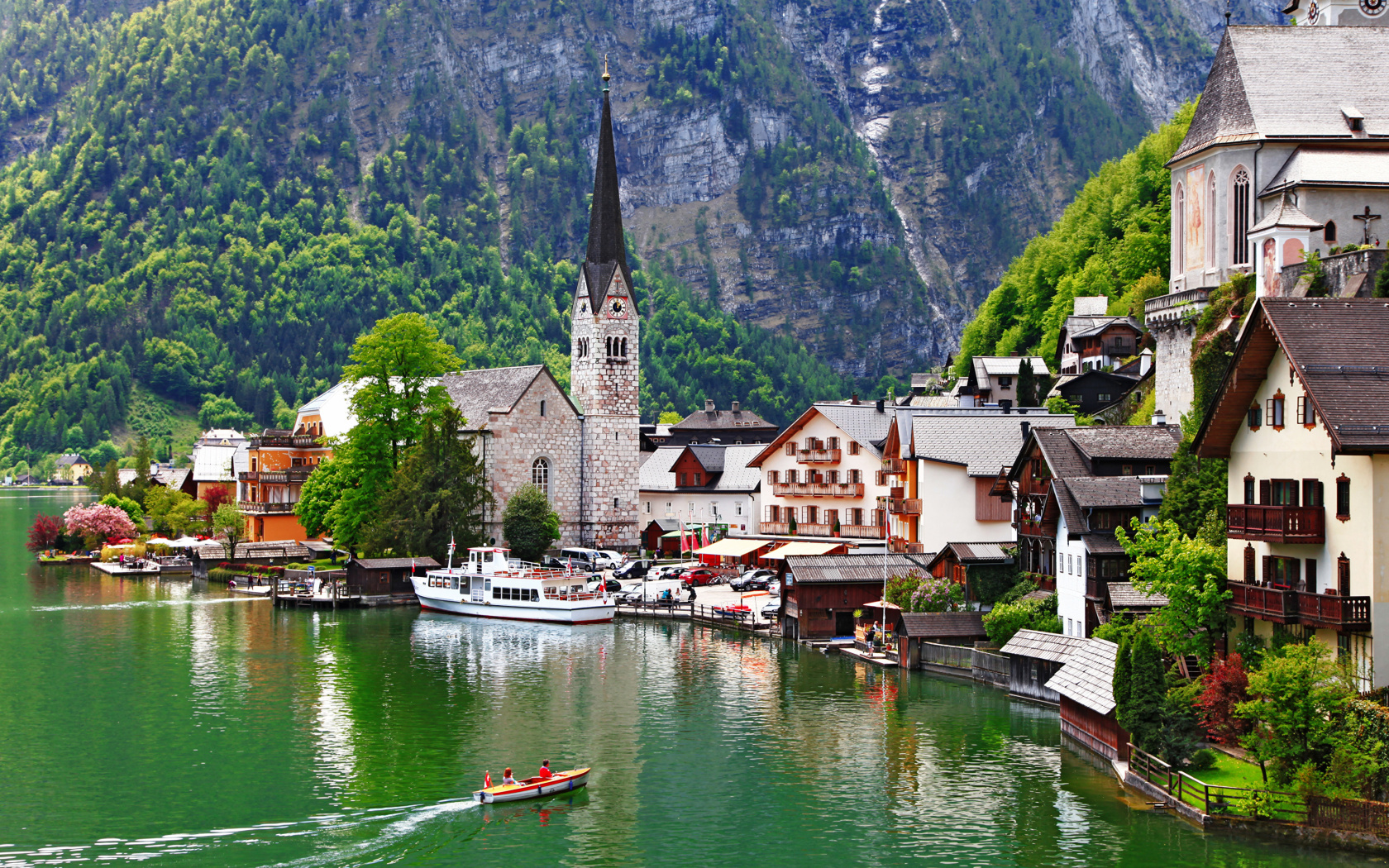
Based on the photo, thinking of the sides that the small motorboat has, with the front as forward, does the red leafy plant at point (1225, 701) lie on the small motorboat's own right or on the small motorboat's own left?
on the small motorboat's own right

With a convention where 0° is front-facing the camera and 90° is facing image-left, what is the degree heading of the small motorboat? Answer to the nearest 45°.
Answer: approximately 225°

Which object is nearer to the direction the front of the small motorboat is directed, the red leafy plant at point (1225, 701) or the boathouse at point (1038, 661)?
the boathouse

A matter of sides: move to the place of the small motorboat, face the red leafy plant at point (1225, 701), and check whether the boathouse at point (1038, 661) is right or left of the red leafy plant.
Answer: left

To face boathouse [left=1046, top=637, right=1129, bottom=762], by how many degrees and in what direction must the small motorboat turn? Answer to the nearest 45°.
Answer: approximately 45° to its right

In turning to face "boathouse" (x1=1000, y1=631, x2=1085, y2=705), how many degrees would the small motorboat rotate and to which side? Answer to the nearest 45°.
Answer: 0° — it already faces it
